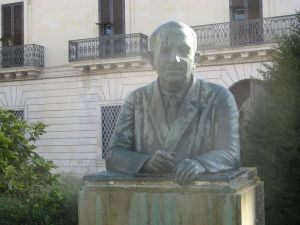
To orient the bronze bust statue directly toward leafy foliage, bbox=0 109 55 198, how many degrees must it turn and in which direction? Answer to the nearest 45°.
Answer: approximately 135° to its right

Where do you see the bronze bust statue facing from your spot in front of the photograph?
facing the viewer
